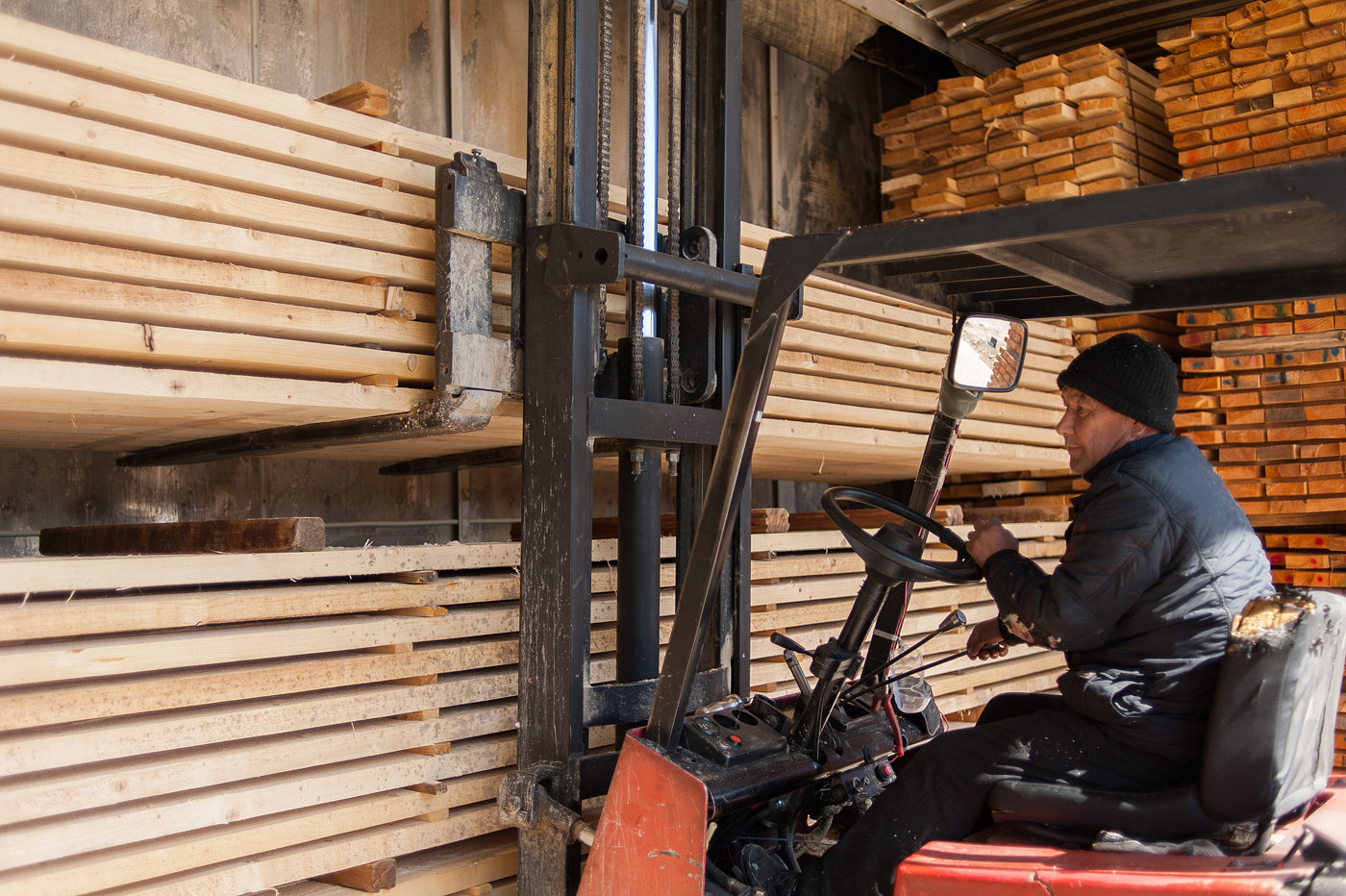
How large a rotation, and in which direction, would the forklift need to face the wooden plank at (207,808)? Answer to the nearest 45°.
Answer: approximately 45° to its left

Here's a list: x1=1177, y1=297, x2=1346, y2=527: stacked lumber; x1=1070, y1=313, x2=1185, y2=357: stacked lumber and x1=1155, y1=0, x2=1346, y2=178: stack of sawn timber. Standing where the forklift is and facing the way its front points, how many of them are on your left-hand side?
0

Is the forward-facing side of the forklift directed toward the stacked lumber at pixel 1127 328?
no

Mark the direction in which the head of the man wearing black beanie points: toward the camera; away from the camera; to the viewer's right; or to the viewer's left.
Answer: to the viewer's left

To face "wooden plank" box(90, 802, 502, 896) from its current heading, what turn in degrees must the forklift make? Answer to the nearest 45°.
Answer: approximately 45° to its left

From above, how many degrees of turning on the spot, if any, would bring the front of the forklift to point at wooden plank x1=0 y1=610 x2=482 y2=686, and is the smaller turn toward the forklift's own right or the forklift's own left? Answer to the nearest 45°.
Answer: approximately 45° to the forklift's own left

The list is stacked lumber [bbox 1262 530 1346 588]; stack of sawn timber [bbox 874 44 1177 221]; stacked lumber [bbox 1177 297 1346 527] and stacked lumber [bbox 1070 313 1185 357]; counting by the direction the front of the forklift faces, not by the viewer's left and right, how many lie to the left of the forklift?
0

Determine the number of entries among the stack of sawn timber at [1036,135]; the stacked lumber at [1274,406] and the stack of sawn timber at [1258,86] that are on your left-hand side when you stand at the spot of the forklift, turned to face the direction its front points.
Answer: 0

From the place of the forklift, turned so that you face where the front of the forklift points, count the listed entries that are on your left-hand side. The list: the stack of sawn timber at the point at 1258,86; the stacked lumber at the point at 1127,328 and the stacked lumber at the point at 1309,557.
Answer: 0

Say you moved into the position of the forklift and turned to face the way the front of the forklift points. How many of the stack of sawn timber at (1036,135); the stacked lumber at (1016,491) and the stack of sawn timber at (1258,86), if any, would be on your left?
0

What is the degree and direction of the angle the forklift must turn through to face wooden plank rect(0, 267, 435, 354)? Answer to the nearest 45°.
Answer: approximately 45° to its left

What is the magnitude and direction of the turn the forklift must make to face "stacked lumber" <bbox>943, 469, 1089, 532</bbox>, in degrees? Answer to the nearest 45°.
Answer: approximately 45° to its right

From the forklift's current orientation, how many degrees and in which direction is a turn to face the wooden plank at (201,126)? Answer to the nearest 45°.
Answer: approximately 45° to its left

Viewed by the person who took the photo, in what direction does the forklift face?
facing away from the viewer and to the left of the viewer

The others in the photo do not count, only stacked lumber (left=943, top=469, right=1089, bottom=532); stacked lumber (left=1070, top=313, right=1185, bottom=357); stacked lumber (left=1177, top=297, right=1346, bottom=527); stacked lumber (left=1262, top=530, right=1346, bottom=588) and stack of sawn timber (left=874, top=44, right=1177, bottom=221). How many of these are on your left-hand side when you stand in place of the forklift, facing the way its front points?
0

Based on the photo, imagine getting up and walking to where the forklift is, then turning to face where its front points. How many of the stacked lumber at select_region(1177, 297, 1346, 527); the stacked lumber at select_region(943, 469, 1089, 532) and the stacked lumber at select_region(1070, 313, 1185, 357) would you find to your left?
0
